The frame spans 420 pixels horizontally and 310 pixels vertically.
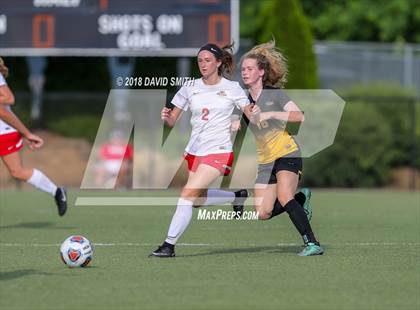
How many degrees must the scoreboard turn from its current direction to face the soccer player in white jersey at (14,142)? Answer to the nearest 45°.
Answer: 0° — it already faces them

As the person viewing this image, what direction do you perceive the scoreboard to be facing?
facing the viewer

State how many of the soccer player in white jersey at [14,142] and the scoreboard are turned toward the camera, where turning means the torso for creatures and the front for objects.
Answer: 1

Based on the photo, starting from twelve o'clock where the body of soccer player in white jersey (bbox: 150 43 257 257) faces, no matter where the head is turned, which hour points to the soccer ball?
The soccer ball is roughly at 12 o'clock from the soccer player in white jersey.

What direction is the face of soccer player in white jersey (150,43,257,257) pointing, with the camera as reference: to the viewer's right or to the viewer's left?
to the viewer's left

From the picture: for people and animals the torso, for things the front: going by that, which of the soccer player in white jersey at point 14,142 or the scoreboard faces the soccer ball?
the scoreboard

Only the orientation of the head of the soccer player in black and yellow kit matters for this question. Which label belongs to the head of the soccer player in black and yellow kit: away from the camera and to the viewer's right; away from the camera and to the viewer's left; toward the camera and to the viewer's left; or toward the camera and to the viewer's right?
toward the camera and to the viewer's left

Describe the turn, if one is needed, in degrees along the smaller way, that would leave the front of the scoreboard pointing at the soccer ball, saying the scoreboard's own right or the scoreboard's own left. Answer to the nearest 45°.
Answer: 0° — it already faces it

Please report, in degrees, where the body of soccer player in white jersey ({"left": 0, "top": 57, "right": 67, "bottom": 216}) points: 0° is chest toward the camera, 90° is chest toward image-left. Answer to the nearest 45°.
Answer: approximately 90°

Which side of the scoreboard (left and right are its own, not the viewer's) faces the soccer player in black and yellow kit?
front

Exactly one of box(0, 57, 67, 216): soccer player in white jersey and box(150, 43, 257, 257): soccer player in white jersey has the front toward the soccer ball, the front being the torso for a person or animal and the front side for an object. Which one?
box(150, 43, 257, 257): soccer player in white jersey

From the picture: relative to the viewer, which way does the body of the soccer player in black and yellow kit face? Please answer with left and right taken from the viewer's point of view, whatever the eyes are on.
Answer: facing the viewer and to the left of the viewer
